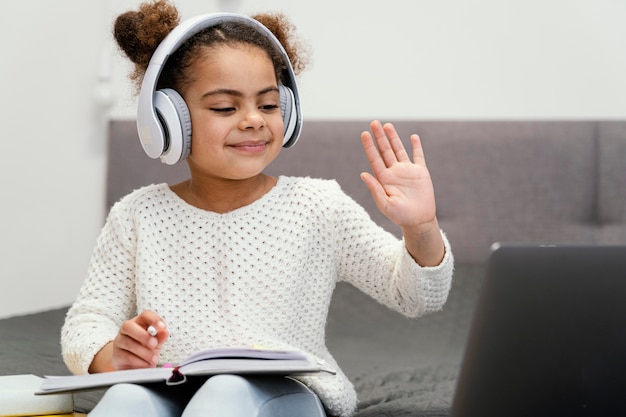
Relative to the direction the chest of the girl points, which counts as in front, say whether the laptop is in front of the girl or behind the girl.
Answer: in front

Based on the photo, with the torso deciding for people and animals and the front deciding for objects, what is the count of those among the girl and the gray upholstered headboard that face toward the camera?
2

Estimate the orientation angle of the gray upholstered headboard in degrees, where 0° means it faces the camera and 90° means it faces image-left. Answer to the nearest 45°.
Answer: approximately 0°

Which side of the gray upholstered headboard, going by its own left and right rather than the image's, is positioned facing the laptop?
front
